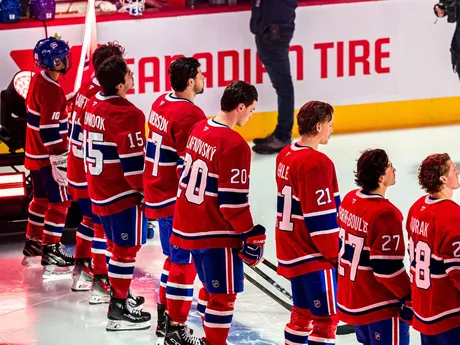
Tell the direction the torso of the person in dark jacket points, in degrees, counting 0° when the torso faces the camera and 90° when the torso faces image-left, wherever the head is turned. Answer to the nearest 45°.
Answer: approximately 90°

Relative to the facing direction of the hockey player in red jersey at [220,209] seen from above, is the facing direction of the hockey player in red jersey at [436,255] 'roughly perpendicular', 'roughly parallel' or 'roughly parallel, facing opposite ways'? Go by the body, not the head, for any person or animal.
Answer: roughly parallel

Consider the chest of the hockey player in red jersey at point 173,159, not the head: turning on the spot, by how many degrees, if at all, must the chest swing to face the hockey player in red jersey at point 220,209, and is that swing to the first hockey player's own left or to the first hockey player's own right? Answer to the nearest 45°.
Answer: approximately 90° to the first hockey player's own right

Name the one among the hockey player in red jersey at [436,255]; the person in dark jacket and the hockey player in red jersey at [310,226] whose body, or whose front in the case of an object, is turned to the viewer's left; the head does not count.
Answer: the person in dark jacket

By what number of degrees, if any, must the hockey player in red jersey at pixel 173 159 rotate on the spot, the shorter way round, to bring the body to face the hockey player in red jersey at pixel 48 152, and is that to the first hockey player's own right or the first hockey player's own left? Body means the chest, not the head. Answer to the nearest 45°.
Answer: approximately 90° to the first hockey player's own left

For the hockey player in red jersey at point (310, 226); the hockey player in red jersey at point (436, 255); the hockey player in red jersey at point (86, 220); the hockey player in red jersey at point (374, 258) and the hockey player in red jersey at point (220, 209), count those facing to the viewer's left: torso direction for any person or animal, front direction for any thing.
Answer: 0

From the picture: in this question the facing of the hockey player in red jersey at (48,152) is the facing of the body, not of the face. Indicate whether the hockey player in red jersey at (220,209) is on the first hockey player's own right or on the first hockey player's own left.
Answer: on the first hockey player's own right
